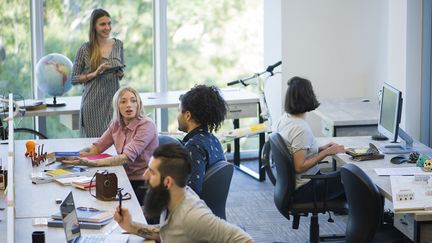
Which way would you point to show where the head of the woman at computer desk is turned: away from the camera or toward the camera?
away from the camera

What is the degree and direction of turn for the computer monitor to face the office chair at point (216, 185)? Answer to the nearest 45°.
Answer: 0° — it already faces it

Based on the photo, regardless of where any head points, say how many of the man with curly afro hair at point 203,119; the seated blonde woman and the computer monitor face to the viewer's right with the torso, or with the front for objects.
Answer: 0

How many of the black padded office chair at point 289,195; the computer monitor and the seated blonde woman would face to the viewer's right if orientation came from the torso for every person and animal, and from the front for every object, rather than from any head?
1

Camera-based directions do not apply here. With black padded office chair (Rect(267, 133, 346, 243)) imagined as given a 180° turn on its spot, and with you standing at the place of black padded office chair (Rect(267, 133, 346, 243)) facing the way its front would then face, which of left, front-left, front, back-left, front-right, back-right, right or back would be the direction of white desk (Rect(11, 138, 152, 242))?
front-left

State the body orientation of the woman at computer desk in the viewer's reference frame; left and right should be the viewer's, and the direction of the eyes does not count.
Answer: facing away from the viewer and to the right of the viewer

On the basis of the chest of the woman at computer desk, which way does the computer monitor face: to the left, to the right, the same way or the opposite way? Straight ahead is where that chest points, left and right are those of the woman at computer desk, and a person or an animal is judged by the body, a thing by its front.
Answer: the opposite way

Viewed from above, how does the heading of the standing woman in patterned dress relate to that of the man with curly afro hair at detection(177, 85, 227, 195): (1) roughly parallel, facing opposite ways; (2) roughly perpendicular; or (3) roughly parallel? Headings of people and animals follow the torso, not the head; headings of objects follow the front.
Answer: roughly parallel, facing opposite ways

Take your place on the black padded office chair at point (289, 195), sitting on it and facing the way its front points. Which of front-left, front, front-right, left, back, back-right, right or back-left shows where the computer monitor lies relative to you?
front-left

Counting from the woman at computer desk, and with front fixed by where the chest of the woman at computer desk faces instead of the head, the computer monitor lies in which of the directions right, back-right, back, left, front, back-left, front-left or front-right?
front

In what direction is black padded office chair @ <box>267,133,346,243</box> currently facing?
to the viewer's right

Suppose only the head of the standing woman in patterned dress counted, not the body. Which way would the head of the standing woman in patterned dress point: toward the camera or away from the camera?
toward the camera

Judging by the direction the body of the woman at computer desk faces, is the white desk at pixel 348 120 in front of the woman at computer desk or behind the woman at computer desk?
in front

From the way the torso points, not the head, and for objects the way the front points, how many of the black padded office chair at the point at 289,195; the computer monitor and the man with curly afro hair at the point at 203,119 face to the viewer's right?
1

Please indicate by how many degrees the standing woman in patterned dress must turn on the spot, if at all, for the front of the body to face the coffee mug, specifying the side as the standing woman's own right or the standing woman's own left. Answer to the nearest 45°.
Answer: approximately 45° to the standing woman's own right
